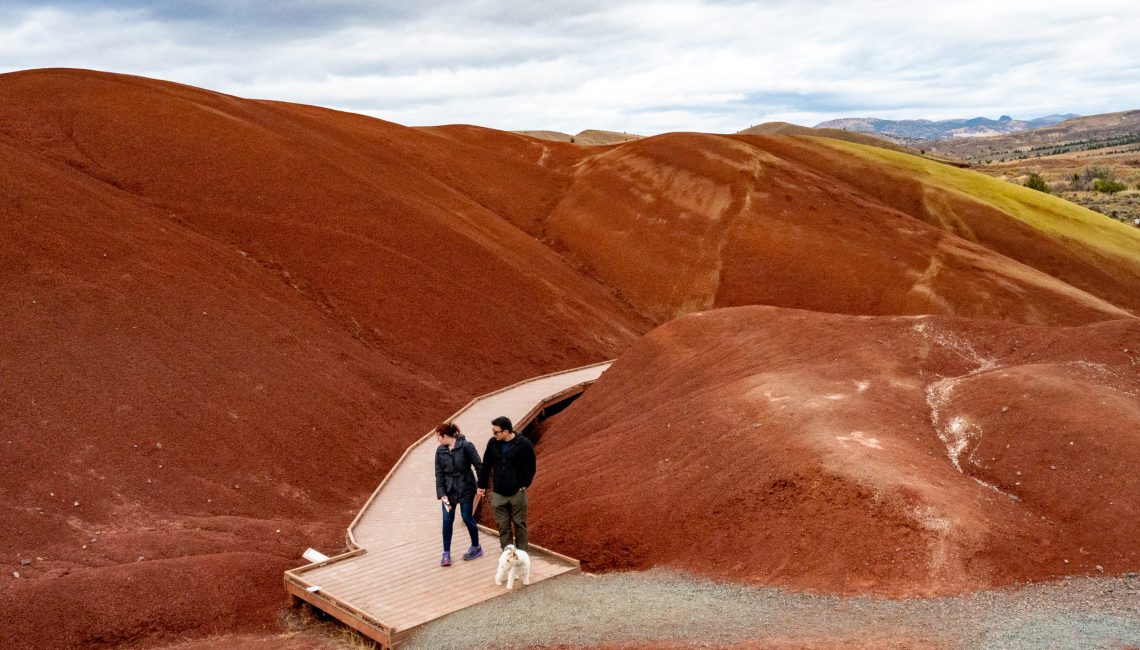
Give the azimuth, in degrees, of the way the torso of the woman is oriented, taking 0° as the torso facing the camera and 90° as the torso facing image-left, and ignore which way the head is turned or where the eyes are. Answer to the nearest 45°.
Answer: approximately 45°

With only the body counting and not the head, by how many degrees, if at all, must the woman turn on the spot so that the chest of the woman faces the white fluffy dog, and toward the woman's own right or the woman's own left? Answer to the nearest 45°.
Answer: approximately 90° to the woman's own left

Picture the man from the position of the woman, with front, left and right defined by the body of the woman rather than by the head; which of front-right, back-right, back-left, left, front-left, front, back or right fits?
left

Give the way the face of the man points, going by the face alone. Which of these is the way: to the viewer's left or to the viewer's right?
to the viewer's left
